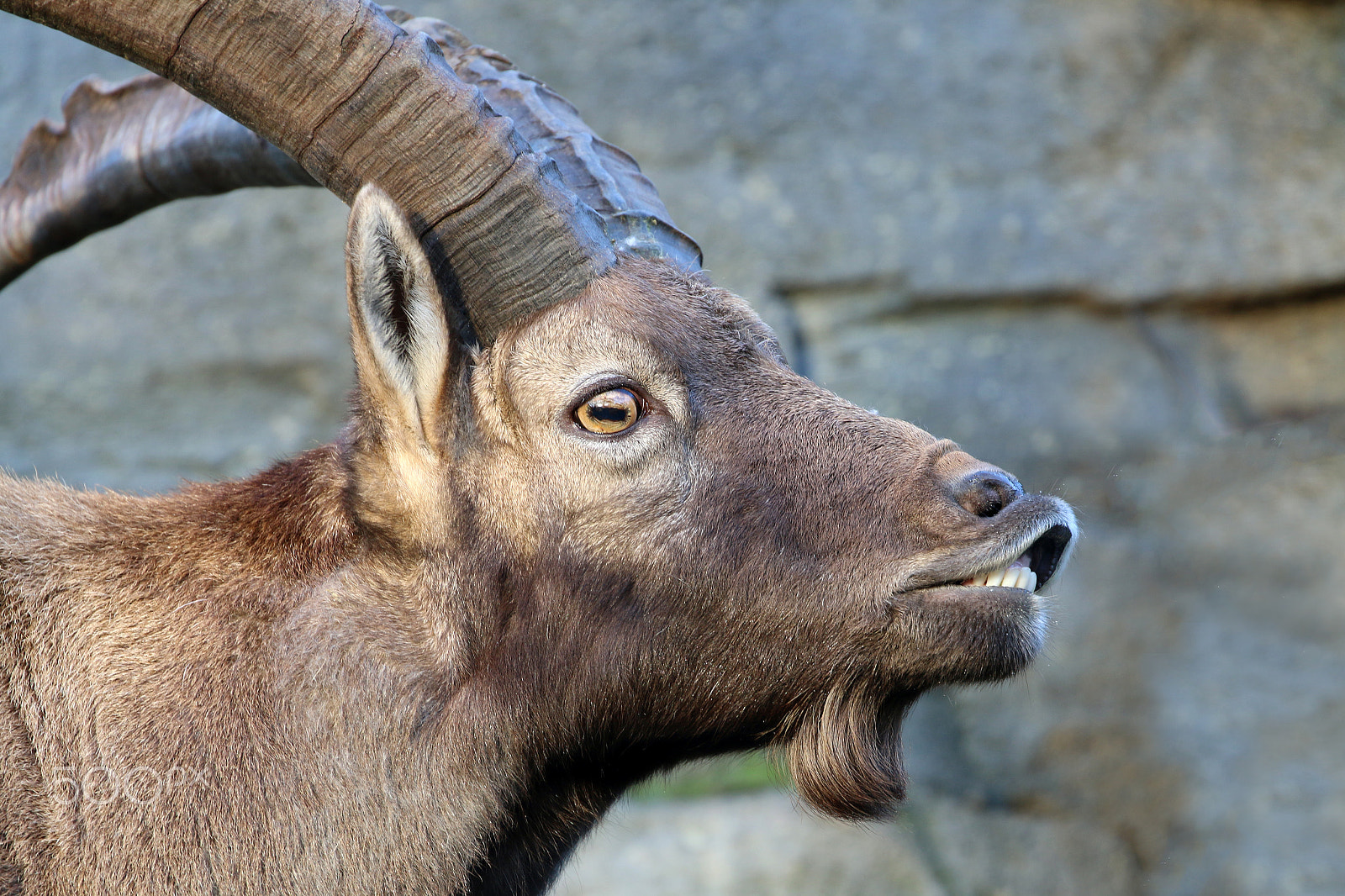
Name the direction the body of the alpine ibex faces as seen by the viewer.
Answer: to the viewer's right
